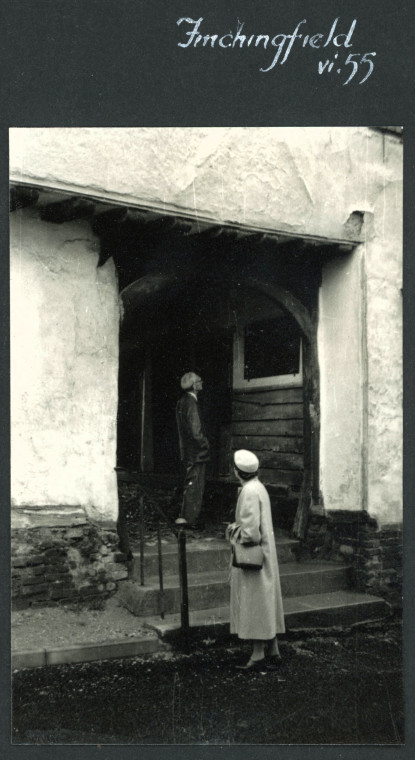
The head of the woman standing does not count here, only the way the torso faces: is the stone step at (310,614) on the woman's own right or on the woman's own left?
on the woman's own right

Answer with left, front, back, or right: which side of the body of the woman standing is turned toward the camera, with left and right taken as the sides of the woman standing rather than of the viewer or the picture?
left

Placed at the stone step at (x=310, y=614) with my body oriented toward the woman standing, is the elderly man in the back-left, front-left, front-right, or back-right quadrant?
back-right

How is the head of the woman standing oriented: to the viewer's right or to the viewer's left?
to the viewer's left

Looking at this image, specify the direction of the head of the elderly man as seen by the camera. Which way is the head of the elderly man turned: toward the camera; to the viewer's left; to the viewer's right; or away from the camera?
to the viewer's right

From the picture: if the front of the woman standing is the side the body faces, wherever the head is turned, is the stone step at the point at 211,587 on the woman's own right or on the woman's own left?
on the woman's own right
